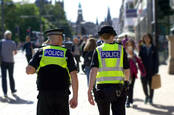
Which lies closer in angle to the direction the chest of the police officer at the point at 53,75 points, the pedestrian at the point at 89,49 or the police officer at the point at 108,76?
the pedestrian

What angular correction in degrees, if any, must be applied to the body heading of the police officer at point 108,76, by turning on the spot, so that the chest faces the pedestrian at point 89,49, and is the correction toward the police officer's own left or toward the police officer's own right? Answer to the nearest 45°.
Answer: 0° — they already face them

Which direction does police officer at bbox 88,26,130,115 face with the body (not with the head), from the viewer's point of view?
away from the camera

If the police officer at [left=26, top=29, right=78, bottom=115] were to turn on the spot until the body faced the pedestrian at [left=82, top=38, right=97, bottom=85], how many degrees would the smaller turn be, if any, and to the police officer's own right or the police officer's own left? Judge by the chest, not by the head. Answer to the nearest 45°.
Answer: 0° — they already face them

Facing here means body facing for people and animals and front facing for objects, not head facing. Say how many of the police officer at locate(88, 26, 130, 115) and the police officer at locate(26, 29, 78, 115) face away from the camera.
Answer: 2

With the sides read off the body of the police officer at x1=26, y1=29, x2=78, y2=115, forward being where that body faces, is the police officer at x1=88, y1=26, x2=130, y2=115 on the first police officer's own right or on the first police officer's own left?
on the first police officer's own right

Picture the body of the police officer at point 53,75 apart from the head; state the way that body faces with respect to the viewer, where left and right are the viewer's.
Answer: facing away from the viewer
